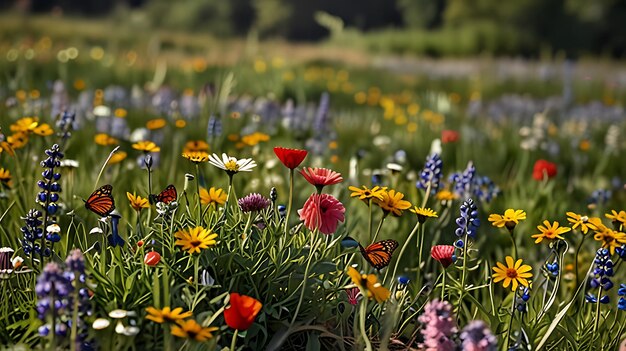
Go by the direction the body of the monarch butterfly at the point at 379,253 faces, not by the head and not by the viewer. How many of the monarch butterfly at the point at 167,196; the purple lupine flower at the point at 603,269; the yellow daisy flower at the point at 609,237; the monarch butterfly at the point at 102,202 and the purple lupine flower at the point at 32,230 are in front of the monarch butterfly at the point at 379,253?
3

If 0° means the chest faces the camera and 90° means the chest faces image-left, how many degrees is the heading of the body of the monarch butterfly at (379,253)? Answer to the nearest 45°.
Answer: approximately 90°

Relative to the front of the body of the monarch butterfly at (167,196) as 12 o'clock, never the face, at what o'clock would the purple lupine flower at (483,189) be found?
The purple lupine flower is roughly at 5 o'clock from the monarch butterfly.

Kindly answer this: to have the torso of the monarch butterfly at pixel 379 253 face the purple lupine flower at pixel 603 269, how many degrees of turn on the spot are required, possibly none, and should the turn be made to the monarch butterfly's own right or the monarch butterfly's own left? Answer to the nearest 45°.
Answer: approximately 180°

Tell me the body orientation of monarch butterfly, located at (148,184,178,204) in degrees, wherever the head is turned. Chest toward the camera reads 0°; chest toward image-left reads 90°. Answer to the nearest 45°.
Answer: approximately 90°

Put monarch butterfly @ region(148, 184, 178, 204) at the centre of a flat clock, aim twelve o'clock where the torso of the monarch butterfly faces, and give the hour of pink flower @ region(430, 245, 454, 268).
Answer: The pink flower is roughly at 7 o'clock from the monarch butterfly.

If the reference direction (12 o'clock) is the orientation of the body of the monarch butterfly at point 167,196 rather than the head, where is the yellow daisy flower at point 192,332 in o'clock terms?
The yellow daisy flower is roughly at 9 o'clock from the monarch butterfly.
